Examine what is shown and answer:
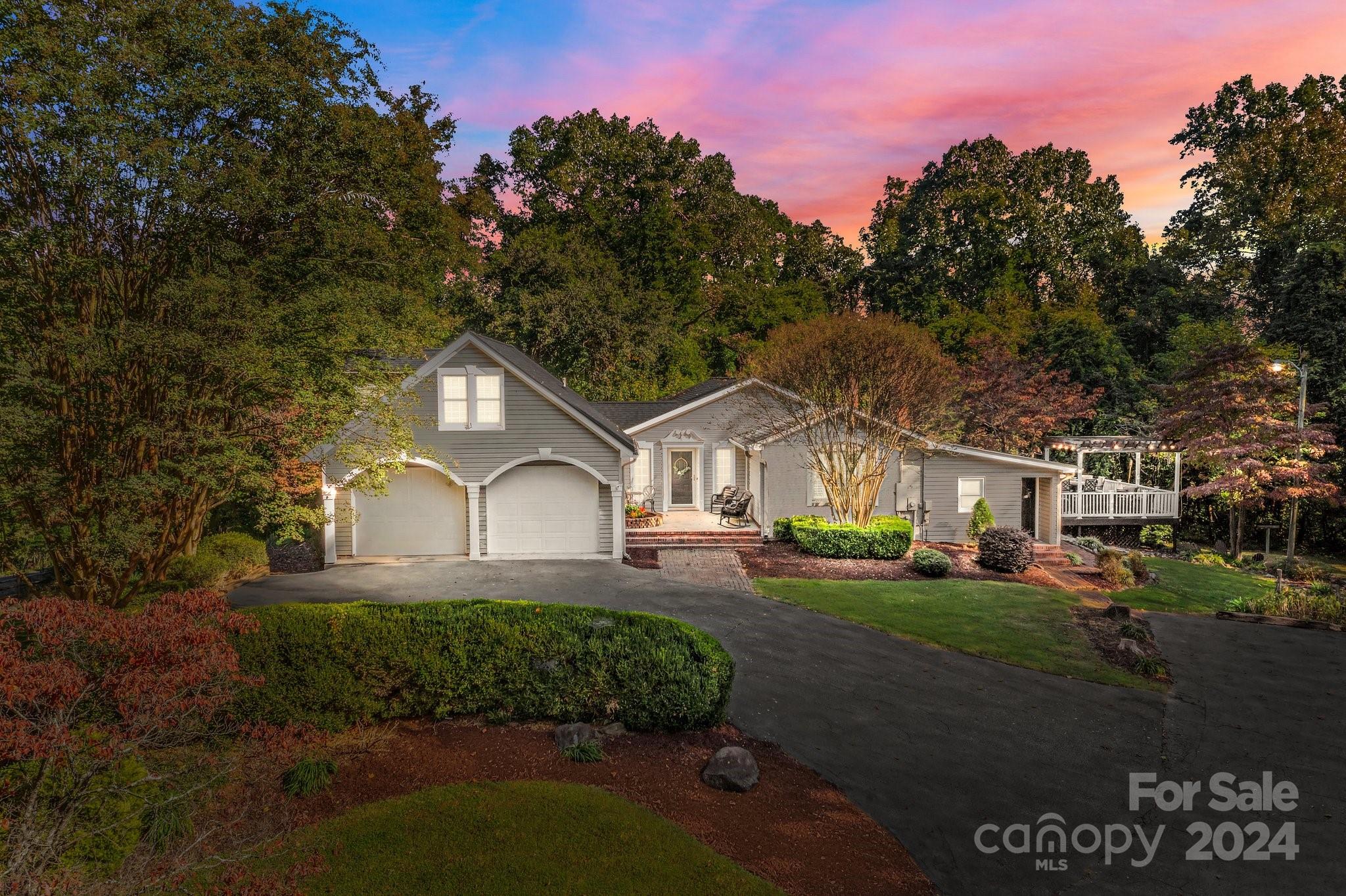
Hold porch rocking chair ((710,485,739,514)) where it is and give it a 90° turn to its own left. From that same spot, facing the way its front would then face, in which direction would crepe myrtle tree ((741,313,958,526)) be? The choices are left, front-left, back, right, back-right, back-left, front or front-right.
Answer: front

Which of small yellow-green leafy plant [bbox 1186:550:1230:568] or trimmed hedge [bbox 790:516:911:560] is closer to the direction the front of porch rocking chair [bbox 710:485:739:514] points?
the trimmed hedge

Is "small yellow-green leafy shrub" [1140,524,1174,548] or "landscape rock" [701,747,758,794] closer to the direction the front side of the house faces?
the landscape rock

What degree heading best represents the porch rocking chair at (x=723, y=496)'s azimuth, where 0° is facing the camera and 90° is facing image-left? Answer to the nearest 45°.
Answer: approximately 45°

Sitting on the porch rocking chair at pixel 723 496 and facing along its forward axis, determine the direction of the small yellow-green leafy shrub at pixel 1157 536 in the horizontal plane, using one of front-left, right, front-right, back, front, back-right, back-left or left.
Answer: back-left

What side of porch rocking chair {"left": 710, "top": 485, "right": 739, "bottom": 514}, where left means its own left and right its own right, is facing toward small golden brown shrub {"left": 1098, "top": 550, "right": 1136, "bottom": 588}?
left

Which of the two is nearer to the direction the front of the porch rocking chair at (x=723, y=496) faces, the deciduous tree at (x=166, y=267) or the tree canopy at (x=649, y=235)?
the deciduous tree

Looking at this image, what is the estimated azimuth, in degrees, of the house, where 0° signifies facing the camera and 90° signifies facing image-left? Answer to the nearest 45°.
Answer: approximately 0°

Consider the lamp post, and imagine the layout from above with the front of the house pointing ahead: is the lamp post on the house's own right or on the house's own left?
on the house's own left

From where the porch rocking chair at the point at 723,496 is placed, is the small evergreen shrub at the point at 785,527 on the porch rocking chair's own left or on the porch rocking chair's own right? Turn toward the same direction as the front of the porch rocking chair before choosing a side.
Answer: on the porch rocking chair's own left

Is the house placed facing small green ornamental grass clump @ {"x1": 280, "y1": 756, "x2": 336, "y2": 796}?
yes
